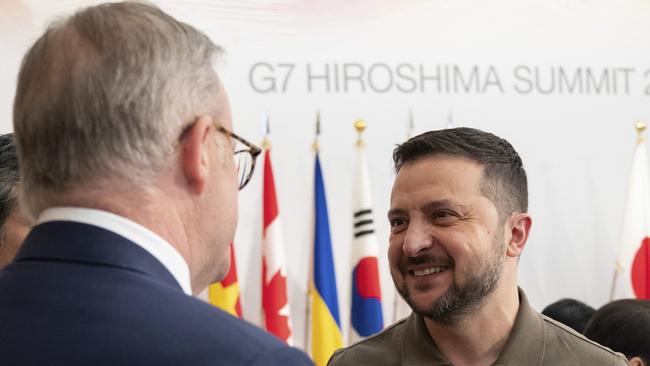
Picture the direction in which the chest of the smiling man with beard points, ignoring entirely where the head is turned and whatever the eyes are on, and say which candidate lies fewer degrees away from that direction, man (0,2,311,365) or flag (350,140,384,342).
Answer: the man

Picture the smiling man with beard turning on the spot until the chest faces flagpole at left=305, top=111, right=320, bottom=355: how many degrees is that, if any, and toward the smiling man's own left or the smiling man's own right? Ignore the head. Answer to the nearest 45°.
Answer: approximately 135° to the smiling man's own right

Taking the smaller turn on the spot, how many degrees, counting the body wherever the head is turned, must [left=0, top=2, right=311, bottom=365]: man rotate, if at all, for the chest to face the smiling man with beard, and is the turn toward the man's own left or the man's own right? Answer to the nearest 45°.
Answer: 0° — they already face them

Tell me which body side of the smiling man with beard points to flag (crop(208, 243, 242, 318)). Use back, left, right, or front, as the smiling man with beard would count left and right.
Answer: right

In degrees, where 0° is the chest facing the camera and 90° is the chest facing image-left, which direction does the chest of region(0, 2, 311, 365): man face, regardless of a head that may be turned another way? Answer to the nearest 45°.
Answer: approximately 225°

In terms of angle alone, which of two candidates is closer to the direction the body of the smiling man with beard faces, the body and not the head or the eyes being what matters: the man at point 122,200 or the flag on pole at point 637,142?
the man

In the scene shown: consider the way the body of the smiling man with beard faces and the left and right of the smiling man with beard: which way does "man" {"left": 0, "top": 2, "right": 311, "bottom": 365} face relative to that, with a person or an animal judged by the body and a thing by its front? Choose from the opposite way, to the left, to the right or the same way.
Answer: the opposite way
